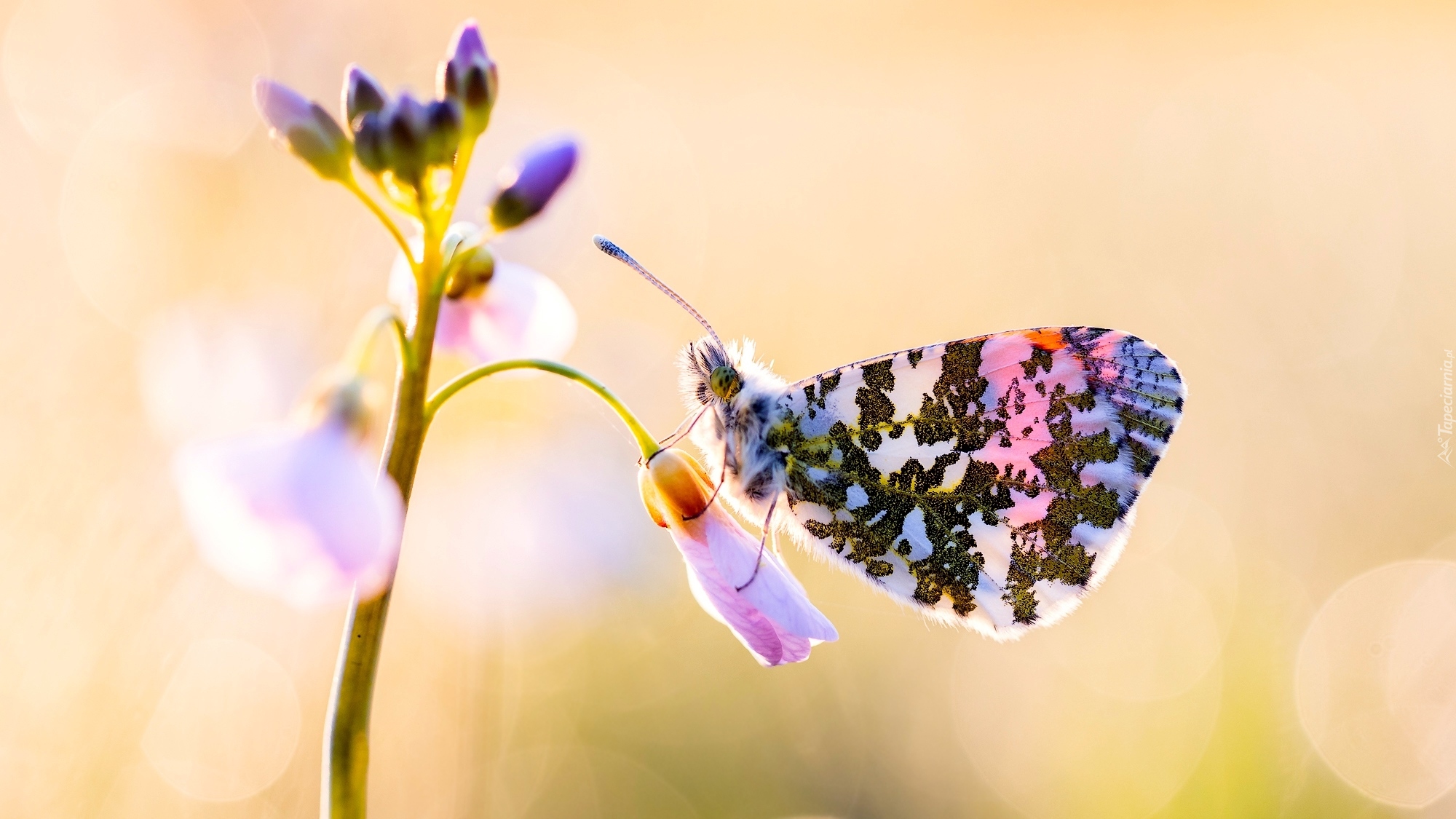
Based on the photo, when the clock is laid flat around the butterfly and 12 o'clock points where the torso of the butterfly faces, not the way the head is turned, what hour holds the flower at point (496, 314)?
The flower is roughly at 11 o'clock from the butterfly.

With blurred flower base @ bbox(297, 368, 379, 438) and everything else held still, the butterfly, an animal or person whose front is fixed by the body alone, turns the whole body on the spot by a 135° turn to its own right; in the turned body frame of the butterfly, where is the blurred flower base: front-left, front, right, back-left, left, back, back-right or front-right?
back

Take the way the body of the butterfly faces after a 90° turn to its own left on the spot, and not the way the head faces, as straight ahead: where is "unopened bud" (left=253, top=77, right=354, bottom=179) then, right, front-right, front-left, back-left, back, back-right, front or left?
front-right

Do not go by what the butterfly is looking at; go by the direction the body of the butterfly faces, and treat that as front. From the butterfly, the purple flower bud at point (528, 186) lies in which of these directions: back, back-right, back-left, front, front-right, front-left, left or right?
front-left

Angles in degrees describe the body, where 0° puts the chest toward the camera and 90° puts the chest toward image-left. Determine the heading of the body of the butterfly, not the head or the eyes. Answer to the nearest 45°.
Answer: approximately 90°

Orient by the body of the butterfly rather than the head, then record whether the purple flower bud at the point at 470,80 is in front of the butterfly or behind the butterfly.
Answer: in front
